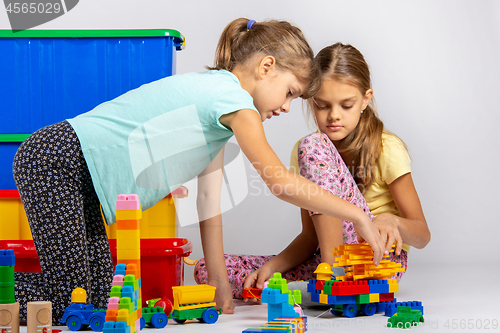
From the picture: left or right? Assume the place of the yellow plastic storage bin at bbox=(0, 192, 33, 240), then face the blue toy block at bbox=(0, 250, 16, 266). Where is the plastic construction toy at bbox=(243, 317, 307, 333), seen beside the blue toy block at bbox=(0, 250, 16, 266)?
left

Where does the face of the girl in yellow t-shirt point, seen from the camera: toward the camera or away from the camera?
toward the camera

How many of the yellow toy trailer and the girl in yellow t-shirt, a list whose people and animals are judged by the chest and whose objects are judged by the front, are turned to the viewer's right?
0

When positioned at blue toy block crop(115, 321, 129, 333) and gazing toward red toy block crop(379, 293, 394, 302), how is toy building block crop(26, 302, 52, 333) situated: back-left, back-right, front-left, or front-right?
back-left

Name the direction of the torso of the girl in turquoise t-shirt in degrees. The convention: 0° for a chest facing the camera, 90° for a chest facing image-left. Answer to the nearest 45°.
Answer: approximately 270°

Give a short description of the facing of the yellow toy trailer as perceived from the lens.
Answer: facing to the left of the viewer

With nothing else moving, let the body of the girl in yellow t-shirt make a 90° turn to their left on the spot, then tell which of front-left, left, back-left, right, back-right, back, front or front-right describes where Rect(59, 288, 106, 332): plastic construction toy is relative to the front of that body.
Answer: right

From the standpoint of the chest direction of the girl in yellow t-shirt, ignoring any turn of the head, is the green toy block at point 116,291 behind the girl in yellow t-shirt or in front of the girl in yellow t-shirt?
in front

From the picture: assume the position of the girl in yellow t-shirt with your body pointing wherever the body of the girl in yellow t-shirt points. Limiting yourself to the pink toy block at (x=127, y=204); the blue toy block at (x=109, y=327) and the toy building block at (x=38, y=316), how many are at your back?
0

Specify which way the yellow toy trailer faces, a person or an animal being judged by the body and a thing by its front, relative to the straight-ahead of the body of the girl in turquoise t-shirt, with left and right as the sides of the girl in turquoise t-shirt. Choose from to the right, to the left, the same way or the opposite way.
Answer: the opposite way

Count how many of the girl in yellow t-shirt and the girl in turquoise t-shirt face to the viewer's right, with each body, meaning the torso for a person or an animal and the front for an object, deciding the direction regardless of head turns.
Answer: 1
